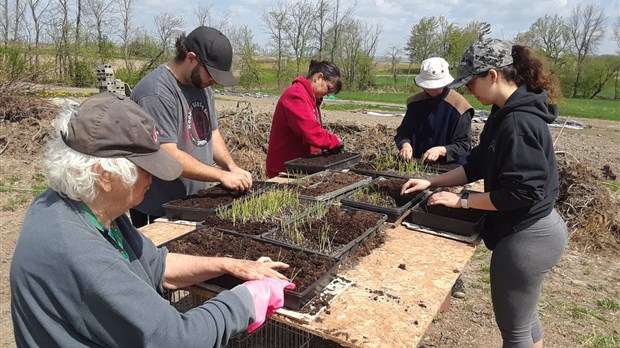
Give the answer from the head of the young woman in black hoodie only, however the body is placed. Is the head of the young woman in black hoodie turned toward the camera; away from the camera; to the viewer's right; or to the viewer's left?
to the viewer's left

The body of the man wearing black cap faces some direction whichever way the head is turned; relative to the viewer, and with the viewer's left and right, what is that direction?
facing the viewer and to the right of the viewer

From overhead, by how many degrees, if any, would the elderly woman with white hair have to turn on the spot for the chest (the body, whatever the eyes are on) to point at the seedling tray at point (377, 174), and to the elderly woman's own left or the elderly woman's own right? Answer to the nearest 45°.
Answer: approximately 45° to the elderly woman's own left

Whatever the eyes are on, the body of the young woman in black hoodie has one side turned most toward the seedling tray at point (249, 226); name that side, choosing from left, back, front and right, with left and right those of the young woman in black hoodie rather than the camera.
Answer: front

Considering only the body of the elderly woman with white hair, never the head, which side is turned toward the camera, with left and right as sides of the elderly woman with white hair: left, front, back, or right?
right

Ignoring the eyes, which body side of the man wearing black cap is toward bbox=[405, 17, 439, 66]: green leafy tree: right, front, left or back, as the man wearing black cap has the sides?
left

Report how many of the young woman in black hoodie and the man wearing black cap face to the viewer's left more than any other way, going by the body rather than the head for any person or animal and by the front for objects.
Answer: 1

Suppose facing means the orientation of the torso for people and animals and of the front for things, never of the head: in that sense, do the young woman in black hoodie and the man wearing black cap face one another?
yes

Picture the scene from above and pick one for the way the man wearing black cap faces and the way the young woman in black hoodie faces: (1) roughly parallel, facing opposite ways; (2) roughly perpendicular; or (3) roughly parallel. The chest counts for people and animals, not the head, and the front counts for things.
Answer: roughly parallel, facing opposite ways

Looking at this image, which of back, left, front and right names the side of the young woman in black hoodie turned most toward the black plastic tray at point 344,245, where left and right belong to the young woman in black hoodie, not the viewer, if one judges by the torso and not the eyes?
front

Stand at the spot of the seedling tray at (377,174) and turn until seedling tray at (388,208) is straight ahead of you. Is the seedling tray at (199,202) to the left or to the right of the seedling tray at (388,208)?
right

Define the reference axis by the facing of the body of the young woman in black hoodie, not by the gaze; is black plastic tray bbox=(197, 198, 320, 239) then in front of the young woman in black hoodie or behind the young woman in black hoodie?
in front

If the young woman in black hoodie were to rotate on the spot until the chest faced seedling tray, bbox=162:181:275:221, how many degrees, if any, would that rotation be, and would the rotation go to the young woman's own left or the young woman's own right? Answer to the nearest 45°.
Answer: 0° — they already face it

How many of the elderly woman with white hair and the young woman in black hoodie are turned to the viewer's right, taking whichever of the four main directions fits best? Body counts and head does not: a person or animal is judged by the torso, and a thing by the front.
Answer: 1

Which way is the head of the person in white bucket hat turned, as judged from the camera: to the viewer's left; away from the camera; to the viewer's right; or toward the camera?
toward the camera

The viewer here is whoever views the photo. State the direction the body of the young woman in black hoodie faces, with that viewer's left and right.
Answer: facing to the left of the viewer
